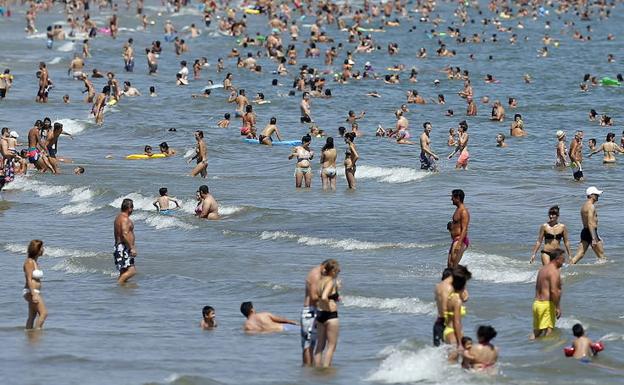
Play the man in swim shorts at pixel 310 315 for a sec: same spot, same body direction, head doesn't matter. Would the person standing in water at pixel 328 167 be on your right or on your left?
on your left

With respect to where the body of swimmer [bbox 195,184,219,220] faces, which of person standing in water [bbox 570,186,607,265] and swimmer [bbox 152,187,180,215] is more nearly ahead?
the swimmer

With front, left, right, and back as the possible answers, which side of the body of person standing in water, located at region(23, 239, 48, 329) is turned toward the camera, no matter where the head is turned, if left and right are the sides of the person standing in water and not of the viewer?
right

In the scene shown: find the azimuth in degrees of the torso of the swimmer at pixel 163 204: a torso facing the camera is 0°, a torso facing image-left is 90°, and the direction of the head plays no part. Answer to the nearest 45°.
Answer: approximately 180°
